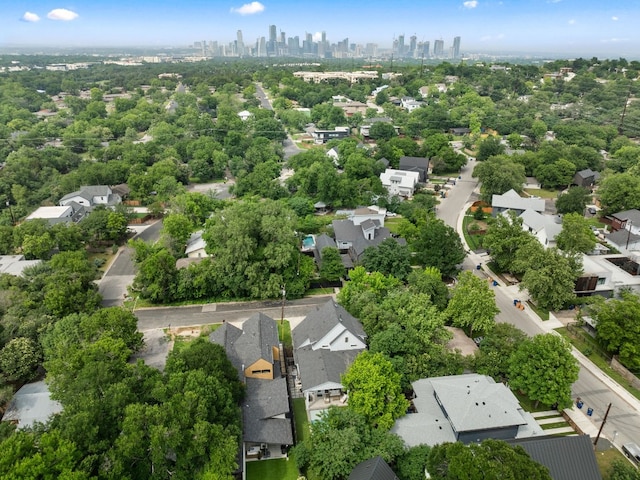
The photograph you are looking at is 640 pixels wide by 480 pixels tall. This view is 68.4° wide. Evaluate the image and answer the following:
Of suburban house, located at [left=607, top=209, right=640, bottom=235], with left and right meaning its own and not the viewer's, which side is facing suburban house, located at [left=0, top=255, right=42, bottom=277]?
front

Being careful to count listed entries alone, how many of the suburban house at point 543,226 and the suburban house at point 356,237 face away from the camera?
0

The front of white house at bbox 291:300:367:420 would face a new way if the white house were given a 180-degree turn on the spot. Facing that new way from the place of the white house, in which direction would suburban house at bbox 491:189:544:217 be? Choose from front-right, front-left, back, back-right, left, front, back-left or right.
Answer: back-left

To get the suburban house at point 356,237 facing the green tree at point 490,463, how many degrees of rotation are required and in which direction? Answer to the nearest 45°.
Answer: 0° — it already faces it

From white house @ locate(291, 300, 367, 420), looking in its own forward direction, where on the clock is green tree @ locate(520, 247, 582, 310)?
The green tree is roughly at 2 o'clock from the white house.

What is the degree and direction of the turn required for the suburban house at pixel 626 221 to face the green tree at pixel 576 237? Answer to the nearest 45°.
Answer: approximately 45° to its left

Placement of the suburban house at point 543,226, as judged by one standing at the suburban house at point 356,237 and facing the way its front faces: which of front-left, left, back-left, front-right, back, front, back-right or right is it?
left

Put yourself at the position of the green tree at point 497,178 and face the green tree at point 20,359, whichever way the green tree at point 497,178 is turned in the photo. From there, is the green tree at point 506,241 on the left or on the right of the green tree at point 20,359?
left

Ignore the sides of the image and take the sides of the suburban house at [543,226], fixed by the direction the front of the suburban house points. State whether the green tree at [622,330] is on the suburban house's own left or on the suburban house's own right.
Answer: on the suburban house's own left

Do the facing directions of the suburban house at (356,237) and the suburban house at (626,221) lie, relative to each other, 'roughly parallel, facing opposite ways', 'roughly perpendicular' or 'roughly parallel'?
roughly perpendicular

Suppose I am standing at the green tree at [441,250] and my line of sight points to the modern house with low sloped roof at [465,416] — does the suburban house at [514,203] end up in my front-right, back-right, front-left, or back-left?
back-left

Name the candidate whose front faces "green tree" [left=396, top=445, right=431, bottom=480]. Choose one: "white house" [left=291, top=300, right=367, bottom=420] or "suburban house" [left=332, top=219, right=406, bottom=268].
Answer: the suburban house

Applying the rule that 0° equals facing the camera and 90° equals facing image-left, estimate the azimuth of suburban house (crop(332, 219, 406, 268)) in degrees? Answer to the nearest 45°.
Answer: approximately 0°

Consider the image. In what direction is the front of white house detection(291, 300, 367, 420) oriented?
away from the camera

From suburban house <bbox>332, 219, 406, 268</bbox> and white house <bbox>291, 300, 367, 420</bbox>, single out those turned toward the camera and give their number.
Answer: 1

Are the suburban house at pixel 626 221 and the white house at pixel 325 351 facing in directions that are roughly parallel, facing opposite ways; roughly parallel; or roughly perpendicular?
roughly perpendicular

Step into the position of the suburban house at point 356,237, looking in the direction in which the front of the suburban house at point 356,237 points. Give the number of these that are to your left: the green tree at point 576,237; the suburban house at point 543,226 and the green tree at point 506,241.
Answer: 3
